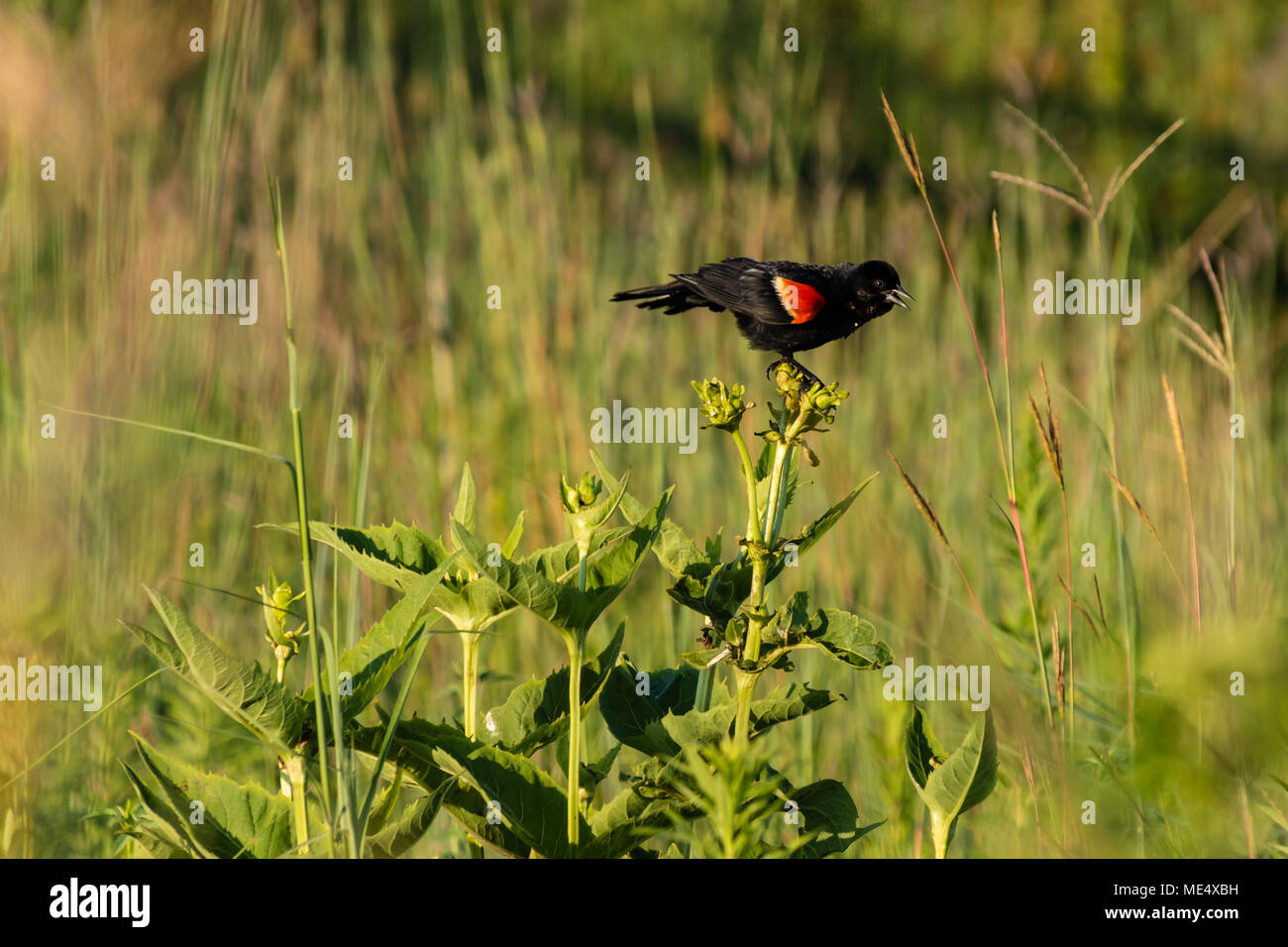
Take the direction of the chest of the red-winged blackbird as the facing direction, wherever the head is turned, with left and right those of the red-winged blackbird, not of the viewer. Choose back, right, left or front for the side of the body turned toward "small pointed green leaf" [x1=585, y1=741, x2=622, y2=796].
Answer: back

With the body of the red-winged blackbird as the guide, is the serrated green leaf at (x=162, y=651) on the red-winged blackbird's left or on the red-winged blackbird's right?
on the red-winged blackbird's right

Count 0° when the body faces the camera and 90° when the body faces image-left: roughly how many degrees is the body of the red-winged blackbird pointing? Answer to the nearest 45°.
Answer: approximately 270°

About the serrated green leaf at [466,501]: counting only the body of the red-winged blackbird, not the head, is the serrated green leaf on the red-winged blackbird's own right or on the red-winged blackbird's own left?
on the red-winged blackbird's own right
